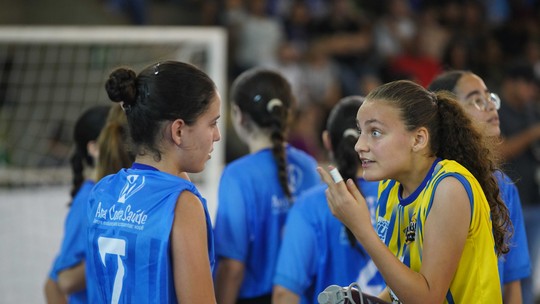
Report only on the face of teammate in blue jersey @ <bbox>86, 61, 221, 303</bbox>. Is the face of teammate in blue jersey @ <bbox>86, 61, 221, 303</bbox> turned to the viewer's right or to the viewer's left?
to the viewer's right

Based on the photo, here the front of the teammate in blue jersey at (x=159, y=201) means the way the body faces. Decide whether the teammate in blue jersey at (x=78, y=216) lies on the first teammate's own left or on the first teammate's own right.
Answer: on the first teammate's own left

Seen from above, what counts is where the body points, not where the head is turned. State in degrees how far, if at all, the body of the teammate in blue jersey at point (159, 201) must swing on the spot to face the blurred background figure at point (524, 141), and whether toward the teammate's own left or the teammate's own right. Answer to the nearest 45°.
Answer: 0° — they already face them

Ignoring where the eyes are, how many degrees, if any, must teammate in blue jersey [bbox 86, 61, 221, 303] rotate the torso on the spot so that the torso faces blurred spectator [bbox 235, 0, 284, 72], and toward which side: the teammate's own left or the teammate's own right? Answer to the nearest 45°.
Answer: approximately 45° to the teammate's own left

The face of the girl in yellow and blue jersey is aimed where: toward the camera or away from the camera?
toward the camera

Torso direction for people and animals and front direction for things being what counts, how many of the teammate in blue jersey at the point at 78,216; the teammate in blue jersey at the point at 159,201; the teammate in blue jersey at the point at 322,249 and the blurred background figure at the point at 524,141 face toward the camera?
1

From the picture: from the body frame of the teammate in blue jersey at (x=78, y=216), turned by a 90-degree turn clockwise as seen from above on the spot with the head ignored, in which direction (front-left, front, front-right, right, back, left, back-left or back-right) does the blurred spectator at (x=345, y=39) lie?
left

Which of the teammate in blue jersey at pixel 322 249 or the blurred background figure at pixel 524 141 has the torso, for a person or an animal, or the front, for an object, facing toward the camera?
the blurred background figure

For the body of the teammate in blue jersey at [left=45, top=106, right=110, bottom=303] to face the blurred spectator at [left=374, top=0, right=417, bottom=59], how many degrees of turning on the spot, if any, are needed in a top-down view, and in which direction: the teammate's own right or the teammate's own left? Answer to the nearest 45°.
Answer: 0° — they already face them

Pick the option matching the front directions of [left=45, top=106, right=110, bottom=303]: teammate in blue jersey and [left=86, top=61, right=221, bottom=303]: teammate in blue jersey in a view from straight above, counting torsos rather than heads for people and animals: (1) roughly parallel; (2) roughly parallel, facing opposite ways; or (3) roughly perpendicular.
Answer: roughly parallel

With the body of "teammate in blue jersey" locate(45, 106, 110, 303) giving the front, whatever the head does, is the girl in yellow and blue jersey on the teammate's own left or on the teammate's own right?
on the teammate's own right

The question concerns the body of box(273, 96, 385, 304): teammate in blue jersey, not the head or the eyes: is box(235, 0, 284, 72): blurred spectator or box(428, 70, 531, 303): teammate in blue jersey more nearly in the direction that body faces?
the blurred spectator

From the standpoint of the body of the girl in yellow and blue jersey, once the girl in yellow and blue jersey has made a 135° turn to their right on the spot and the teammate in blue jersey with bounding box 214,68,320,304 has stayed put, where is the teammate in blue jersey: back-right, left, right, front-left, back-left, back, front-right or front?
front-left

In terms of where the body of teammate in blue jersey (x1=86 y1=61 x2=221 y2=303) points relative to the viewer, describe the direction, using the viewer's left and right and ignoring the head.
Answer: facing away from the viewer and to the right of the viewer
